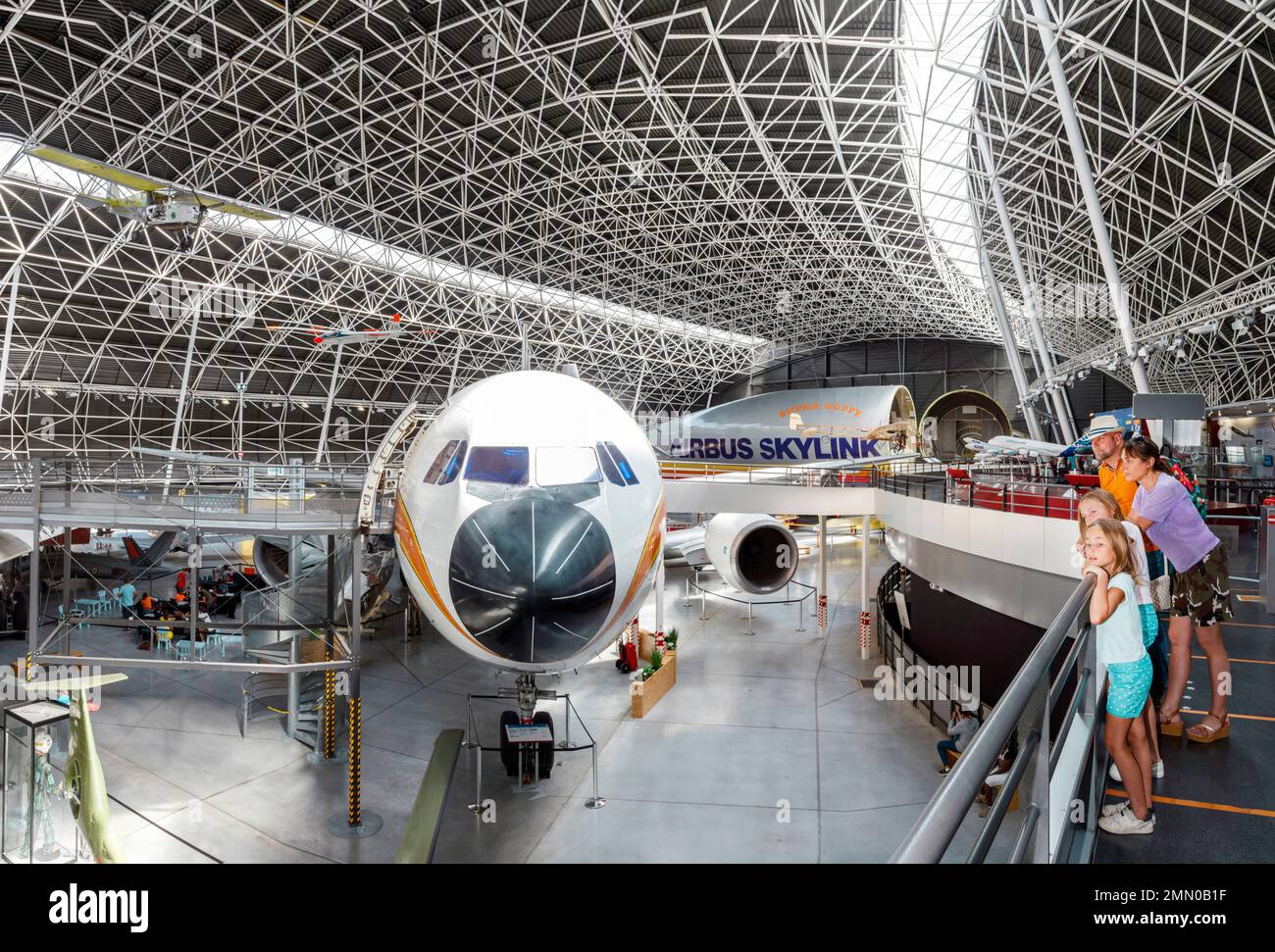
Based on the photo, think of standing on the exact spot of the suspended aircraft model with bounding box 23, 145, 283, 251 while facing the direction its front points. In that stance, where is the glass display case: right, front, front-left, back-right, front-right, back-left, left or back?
front-right

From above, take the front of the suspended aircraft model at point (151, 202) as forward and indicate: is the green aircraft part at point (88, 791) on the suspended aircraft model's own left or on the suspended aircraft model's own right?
on the suspended aircraft model's own right

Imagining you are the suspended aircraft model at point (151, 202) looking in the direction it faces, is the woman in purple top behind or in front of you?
in front

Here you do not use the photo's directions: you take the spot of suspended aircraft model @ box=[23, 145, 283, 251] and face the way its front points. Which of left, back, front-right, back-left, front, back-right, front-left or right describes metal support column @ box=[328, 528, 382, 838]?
front-right

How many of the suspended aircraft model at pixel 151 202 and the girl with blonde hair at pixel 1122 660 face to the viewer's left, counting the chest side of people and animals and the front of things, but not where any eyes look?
1

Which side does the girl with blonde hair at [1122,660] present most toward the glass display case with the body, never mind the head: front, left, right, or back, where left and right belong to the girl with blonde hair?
front

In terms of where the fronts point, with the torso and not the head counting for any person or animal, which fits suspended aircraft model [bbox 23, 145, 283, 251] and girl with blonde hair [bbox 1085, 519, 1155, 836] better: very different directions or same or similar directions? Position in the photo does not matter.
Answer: very different directions

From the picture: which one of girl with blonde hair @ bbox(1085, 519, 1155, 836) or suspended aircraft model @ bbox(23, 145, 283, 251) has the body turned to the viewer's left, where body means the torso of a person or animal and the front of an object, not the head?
the girl with blonde hair

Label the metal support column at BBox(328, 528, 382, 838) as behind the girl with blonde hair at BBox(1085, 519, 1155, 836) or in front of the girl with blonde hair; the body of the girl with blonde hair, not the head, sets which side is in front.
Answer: in front

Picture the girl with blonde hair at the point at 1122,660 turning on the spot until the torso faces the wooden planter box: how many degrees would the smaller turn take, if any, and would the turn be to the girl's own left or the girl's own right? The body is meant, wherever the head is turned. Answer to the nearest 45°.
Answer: approximately 45° to the girl's own right

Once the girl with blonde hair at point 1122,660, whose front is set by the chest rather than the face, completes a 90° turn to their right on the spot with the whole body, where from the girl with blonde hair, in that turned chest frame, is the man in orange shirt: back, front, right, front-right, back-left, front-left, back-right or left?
front

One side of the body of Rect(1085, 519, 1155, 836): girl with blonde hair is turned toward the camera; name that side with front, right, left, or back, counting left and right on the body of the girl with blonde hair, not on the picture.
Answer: left
